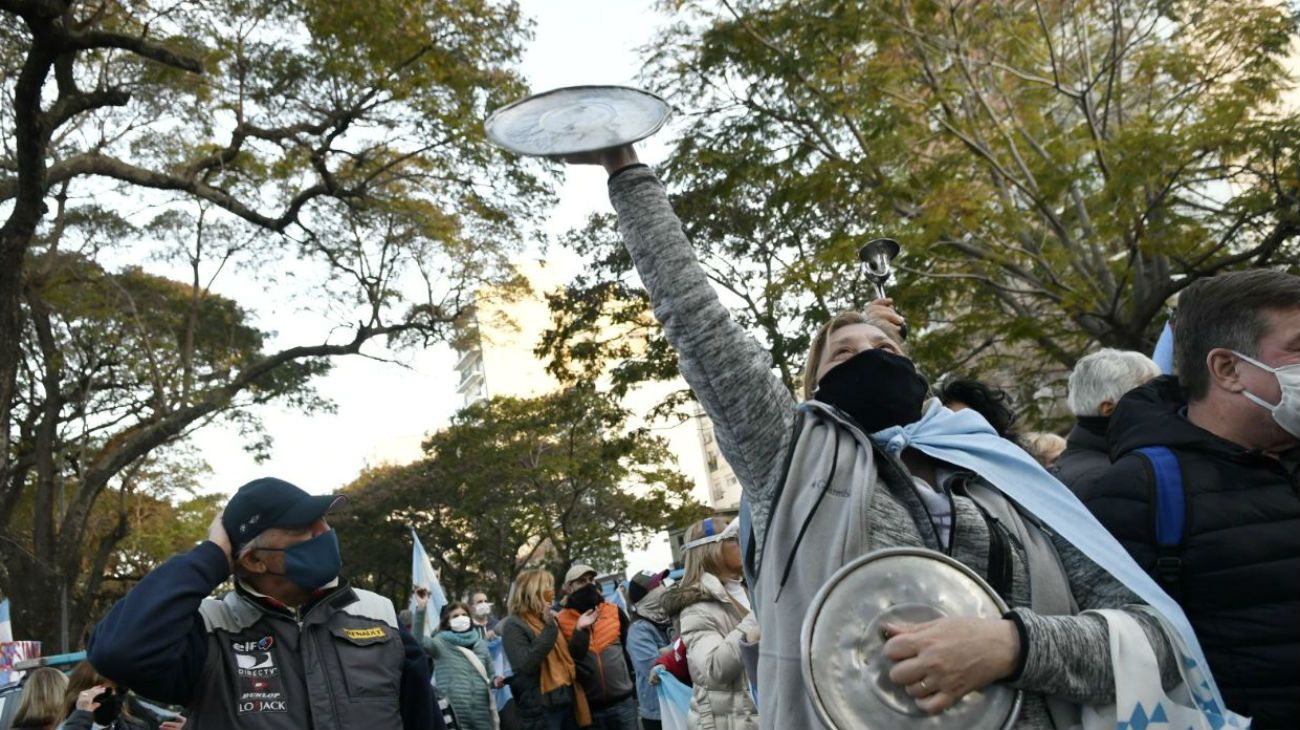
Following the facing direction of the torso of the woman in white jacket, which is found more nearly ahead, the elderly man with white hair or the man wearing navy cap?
the elderly man with white hair

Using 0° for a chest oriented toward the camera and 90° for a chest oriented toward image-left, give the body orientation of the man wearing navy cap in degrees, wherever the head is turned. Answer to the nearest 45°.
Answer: approximately 315°
